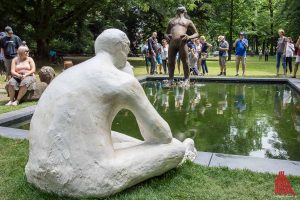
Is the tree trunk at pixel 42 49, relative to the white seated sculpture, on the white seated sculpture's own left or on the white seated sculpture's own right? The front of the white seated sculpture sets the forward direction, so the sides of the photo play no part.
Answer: on the white seated sculpture's own left

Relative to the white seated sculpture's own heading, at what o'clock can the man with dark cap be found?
The man with dark cap is roughly at 10 o'clock from the white seated sculpture.

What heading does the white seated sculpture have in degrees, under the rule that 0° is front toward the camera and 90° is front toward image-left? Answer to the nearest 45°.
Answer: approximately 225°

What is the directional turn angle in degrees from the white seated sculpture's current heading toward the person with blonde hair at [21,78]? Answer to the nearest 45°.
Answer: approximately 45° to its left

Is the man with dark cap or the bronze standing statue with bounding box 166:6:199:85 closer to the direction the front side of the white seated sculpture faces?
the bronze standing statue
